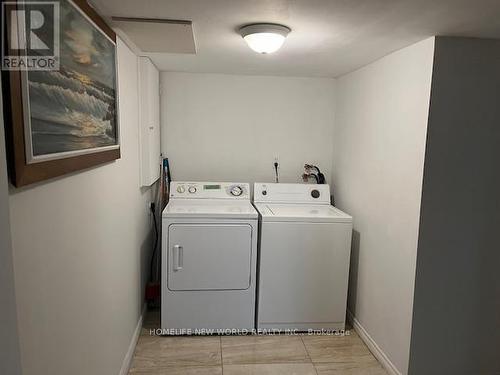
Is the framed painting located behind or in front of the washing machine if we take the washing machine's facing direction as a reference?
in front

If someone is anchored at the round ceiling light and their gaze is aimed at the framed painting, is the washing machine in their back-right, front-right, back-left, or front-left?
back-right

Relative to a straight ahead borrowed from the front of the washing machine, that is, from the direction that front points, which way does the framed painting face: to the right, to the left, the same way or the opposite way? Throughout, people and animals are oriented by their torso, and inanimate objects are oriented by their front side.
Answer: to the left

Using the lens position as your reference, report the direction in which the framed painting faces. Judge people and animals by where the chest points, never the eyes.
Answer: facing the viewer and to the right of the viewer

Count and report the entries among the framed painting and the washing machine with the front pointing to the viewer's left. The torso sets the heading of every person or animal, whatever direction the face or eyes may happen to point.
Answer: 0

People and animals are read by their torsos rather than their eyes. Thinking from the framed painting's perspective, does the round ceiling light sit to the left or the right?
on its left

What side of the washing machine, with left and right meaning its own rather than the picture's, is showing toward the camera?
front

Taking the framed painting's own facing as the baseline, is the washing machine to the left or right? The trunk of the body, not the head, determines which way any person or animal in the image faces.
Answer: on its left

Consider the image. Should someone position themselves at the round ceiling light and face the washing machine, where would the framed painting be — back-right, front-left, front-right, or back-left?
back-left
